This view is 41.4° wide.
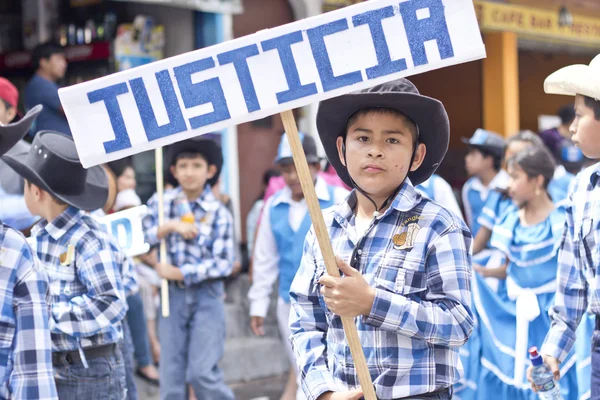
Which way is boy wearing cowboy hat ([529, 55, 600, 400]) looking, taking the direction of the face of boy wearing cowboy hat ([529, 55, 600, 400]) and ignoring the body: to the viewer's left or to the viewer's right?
to the viewer's left

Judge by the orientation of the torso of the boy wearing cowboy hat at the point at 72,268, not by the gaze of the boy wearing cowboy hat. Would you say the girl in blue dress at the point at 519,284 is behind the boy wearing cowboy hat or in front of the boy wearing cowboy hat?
behind

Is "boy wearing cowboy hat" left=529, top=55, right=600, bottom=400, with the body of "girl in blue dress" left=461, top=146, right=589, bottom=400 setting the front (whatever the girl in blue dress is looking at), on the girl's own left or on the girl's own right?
on the girl's own left

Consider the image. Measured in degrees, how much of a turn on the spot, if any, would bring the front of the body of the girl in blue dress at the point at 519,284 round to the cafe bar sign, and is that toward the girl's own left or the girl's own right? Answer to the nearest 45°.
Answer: approximately 135° to the girl's own right

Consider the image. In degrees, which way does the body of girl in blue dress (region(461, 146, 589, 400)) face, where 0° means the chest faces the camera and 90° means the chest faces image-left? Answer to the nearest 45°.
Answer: approximately 45°
